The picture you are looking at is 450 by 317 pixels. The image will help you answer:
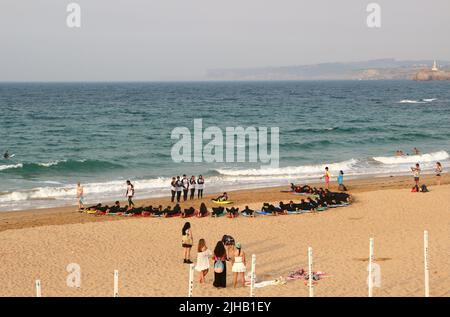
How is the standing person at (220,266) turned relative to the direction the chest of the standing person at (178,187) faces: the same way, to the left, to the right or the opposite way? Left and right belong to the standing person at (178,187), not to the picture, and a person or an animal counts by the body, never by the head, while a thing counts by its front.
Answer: the opposite way

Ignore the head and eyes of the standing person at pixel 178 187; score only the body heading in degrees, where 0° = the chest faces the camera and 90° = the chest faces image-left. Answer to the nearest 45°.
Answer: approximately 0°

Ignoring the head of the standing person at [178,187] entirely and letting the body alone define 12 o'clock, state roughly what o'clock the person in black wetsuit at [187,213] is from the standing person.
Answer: The person in black wetsuit is roughly at 12 o'clock from the standing person.

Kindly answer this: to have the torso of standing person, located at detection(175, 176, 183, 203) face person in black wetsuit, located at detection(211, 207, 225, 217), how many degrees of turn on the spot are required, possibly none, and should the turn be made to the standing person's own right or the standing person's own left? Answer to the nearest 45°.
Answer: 0° — they already face them

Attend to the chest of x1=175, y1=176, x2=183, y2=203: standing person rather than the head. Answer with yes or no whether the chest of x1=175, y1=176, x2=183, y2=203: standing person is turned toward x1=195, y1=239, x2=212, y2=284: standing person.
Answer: yes

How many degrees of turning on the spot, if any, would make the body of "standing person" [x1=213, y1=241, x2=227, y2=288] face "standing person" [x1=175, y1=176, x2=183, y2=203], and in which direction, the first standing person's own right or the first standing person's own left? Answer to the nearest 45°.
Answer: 0° — they already face them

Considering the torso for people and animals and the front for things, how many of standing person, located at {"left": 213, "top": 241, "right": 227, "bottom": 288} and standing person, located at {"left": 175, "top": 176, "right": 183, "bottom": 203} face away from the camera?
1

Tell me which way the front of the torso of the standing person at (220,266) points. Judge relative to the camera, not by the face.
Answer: away from the camera

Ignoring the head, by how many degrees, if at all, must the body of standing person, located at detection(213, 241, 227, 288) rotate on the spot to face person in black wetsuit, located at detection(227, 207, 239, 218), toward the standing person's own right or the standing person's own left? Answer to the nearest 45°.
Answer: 0° — they already face them
